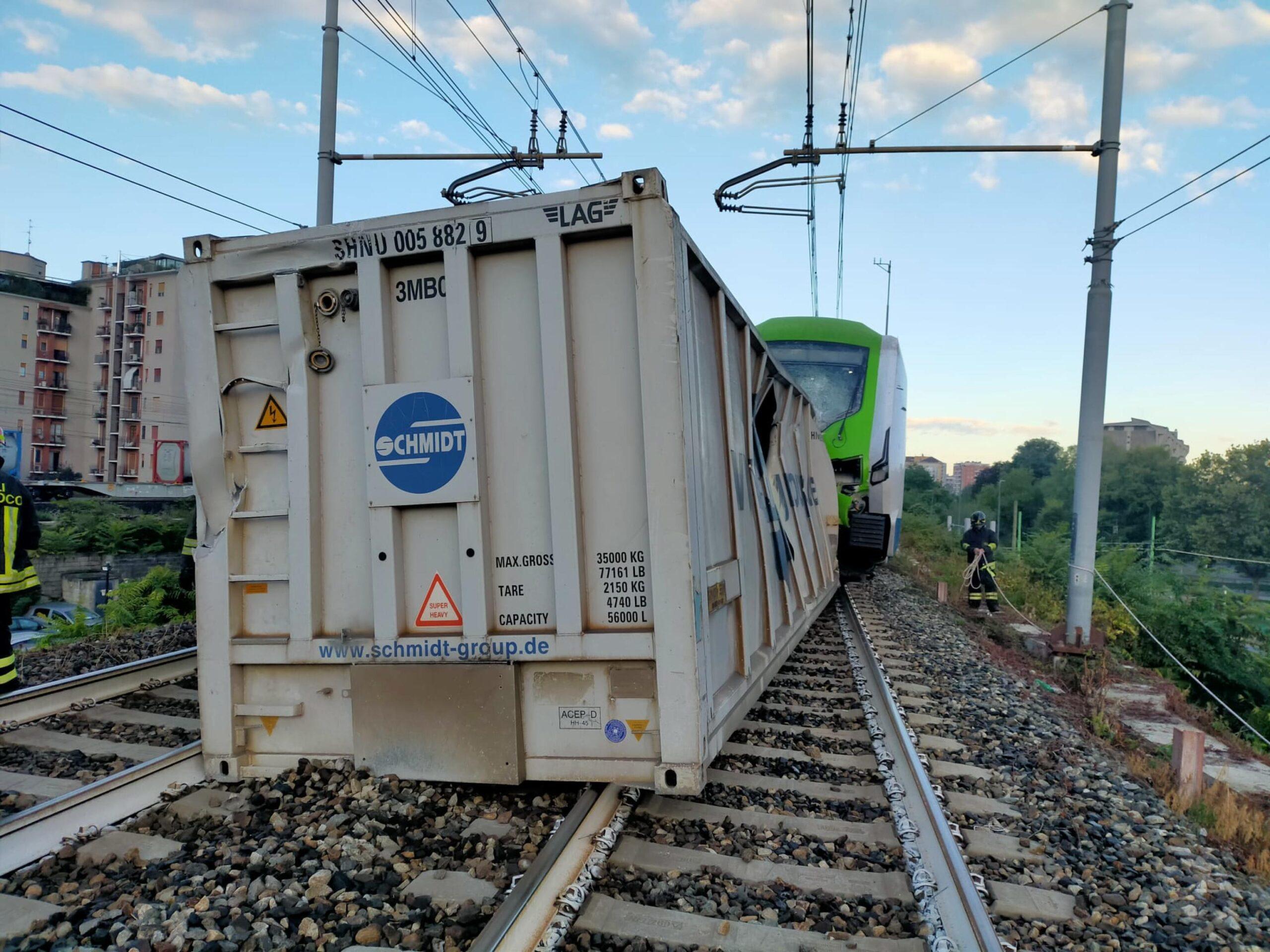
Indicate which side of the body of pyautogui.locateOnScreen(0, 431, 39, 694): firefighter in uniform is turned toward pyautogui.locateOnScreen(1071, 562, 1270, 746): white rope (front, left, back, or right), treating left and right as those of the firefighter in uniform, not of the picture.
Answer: right

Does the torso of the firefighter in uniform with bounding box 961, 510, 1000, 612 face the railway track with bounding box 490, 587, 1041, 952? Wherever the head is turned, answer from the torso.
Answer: yes

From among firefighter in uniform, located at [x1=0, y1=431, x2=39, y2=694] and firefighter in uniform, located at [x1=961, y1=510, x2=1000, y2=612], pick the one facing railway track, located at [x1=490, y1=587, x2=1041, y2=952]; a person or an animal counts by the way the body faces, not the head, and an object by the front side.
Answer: firefighter in uniform, located at [x1=961, y1=510, x2=1000, y2=612]

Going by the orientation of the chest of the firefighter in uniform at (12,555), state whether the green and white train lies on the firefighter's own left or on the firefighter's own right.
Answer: on the firefighter's own right

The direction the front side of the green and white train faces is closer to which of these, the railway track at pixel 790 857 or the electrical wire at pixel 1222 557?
the railway track

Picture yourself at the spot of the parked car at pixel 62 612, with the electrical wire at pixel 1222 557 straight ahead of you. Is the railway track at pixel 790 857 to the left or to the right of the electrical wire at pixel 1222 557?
right

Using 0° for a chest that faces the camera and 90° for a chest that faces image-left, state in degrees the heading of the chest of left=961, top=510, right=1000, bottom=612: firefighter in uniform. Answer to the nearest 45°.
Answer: approximately 0°

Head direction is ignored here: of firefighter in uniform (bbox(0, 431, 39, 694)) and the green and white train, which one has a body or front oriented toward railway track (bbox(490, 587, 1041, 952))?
the green and white train

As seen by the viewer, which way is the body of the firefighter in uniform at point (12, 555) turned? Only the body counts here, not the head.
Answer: away from the camera

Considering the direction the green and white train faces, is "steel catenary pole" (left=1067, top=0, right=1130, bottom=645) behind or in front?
in front

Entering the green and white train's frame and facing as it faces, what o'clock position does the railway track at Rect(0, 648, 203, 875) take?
The railway track is roughly at 1 o'clock from the green and white train.
